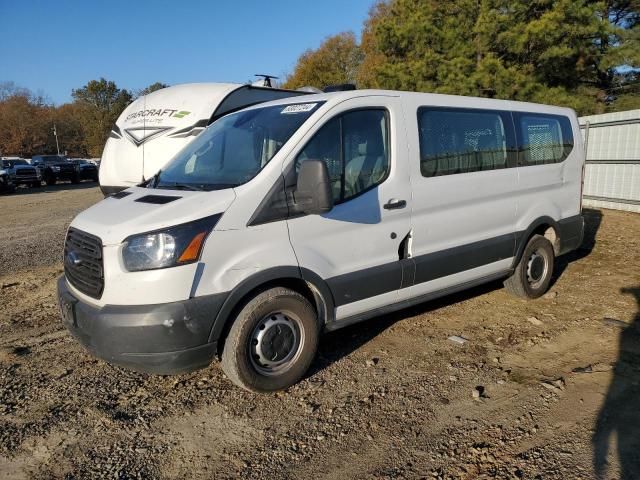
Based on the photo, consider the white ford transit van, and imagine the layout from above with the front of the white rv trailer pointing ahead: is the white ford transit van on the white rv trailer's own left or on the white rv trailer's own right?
on the white rv trailer's own left

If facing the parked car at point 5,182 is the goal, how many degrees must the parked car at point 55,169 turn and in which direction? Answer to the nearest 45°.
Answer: approximately 45° to its right

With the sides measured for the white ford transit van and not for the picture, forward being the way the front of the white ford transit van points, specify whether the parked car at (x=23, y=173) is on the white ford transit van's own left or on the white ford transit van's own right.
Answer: on the white ford transit van's own right

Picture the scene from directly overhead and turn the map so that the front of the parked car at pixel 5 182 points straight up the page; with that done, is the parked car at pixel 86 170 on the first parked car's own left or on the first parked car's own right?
on the first parked car's own left

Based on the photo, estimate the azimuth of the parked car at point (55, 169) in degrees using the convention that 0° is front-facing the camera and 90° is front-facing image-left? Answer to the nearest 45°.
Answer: approximately 315°

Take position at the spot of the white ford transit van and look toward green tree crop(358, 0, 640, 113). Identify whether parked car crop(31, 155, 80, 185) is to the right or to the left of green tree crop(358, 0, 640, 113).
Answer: left

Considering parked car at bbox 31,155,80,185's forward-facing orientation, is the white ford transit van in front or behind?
in front

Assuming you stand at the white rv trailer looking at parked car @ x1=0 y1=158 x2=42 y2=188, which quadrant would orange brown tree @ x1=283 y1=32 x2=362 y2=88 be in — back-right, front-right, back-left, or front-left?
front-right

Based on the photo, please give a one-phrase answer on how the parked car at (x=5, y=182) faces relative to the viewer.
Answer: facing the viewer and to the right of the viewer

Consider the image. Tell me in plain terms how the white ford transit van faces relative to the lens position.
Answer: facing the viewer and to the left of the viewer
